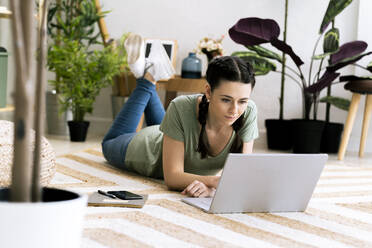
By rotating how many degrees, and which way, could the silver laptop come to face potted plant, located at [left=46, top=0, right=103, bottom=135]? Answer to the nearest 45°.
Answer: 0° — it already faces it

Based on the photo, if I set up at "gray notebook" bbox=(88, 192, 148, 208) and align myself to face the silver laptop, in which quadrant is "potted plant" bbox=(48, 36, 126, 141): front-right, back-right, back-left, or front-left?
back-left

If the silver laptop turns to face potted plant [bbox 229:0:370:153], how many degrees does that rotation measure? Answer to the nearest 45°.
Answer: approximately 45° to its right

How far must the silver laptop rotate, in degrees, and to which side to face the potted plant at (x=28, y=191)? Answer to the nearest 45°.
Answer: approximately 135° to its left

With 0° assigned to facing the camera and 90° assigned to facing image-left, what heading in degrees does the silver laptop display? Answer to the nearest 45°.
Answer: approximately 135°

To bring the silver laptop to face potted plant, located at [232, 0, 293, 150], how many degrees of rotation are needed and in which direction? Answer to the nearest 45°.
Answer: approximately 45° to its right

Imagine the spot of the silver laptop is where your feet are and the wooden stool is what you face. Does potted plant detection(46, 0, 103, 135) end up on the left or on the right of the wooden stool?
left

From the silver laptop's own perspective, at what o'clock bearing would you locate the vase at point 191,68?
The vase is roughly at 1 o'clock from the silver laptop.
